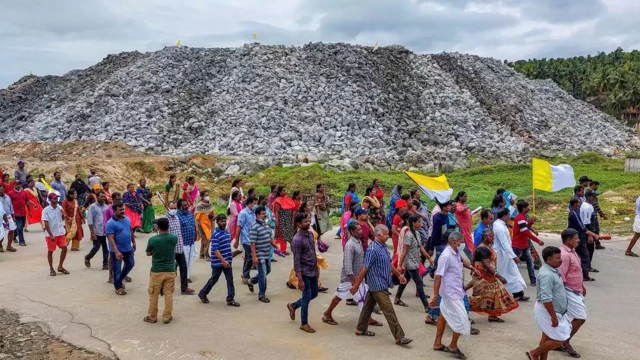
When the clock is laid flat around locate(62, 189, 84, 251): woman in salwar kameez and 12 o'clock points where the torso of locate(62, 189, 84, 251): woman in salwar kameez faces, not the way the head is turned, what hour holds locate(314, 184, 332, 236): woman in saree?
locate(314, 184, 332, 236): woman in saree is roughly at 11 o'clock from locate(62, 189, 84, 251): woman in salwar kameez.

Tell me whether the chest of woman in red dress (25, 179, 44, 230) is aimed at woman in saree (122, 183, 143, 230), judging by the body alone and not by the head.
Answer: yes

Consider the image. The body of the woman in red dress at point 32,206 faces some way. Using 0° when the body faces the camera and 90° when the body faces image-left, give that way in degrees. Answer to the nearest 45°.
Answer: approximately 315°

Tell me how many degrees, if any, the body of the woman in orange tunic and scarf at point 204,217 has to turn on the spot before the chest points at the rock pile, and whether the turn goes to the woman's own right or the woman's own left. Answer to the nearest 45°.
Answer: approximately 135° to the woman's own left

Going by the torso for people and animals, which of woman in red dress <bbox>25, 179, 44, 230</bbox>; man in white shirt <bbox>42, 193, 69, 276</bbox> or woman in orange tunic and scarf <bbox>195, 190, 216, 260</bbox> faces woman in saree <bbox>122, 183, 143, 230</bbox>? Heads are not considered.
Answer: woman in red dress <bbox>25, 179, 44, 230</bbox>

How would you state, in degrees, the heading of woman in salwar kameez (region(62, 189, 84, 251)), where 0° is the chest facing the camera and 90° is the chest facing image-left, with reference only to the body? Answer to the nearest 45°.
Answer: approximately 315°

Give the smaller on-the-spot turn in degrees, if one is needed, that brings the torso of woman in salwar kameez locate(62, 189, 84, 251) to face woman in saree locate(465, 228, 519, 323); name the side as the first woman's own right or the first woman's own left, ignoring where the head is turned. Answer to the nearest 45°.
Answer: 0° — they already face them

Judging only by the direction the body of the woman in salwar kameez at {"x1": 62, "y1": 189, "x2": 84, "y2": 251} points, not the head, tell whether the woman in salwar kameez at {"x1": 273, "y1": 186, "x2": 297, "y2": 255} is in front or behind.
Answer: in front

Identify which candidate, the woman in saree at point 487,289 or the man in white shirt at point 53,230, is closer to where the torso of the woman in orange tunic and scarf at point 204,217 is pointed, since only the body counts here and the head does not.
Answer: the woman in saree

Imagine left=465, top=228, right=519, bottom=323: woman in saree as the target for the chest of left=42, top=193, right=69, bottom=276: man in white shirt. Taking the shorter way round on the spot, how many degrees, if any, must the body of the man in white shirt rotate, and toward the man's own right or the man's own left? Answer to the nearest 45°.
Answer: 0° — they already face them

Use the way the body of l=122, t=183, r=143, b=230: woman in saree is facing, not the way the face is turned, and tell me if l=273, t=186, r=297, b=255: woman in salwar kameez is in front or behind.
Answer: in front

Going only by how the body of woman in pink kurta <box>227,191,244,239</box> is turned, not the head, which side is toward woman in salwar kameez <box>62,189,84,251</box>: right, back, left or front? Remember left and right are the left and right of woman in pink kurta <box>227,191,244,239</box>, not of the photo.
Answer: back
